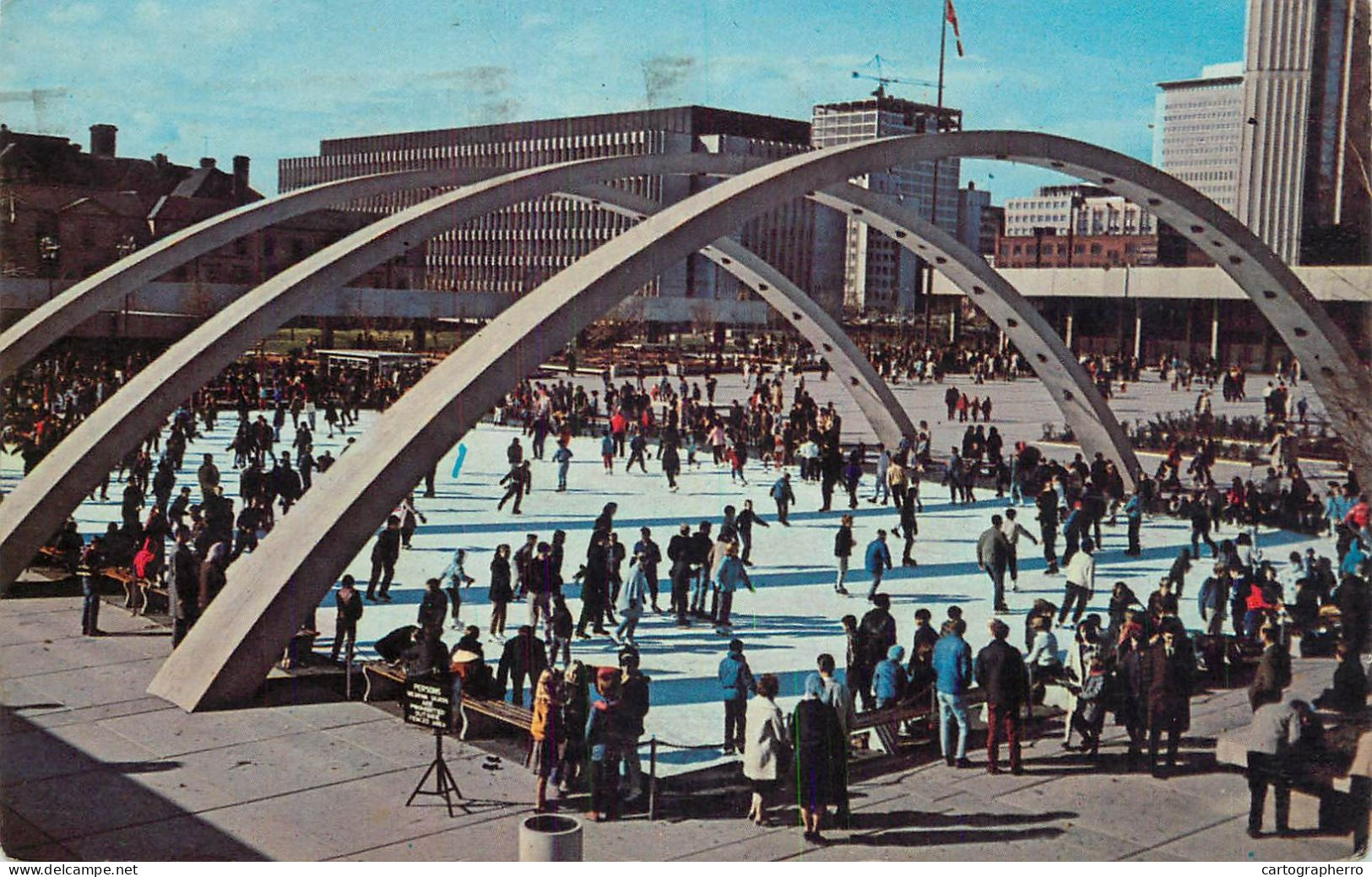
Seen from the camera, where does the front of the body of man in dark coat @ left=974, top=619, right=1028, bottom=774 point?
away from the camera

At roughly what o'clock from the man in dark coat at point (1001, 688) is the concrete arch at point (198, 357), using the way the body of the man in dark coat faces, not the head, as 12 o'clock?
The concrete arch is roughly at 10 o'clock from the man in dark coat.

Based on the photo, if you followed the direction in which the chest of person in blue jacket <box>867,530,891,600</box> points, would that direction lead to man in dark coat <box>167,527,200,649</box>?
no

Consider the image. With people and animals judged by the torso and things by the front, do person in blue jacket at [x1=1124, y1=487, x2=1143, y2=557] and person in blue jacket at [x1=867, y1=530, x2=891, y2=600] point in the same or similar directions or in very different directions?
very different directions

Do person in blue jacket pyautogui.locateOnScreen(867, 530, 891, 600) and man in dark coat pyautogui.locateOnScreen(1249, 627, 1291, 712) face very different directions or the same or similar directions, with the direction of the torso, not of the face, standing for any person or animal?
very different directions

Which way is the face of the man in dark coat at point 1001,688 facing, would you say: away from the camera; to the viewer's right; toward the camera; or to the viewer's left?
away from the camera

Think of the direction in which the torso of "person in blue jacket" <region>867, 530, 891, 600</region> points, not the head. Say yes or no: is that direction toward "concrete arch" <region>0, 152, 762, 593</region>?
no

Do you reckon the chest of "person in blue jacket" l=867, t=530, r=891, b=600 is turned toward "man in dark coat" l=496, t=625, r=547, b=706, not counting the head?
no
